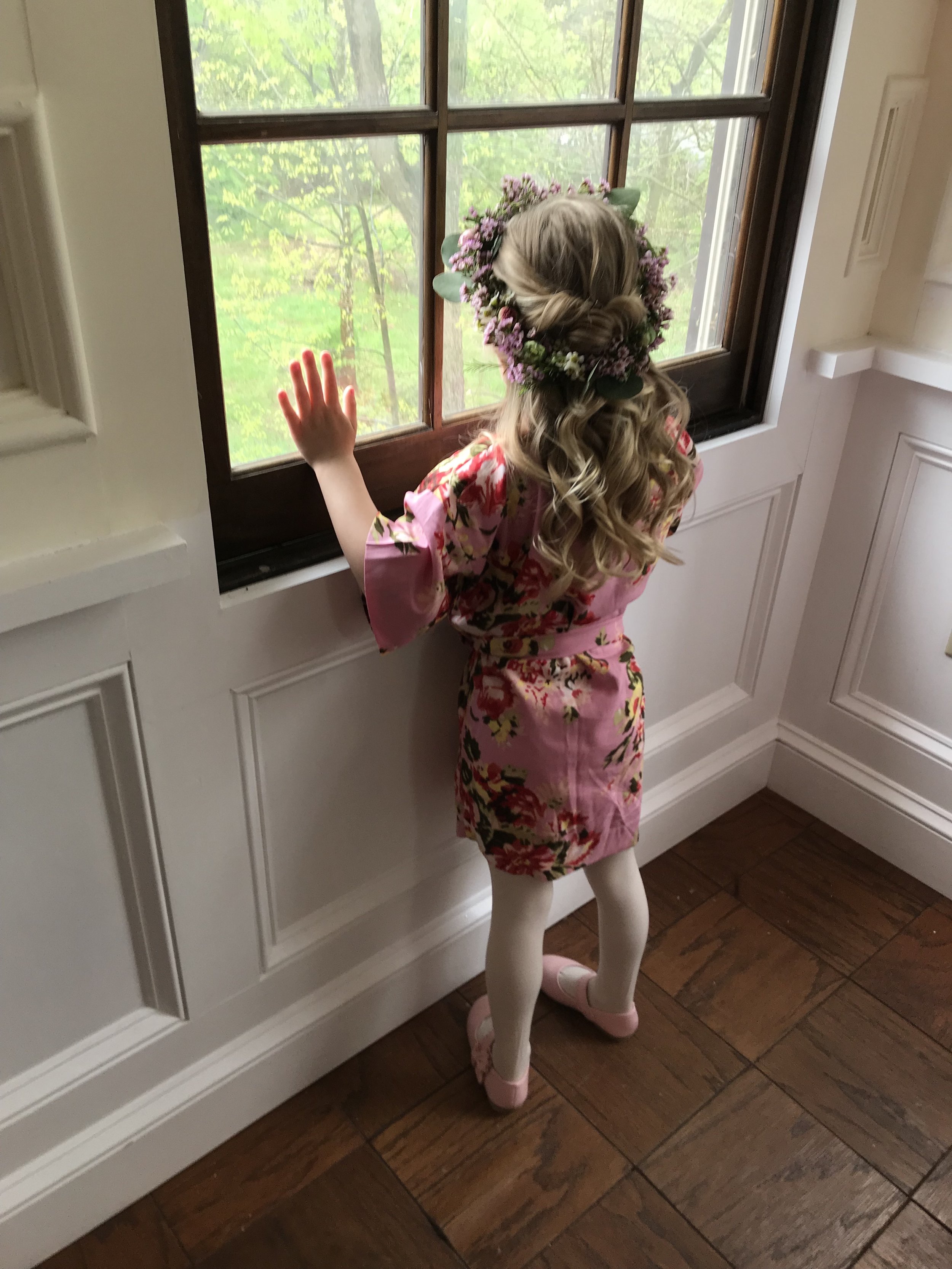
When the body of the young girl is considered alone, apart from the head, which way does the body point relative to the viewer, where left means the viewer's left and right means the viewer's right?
facing away from the viewer and to the left of the viewer

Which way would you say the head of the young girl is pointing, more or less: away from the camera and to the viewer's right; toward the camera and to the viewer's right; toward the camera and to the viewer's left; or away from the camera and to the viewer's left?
away from the camera and to the viewer's left
